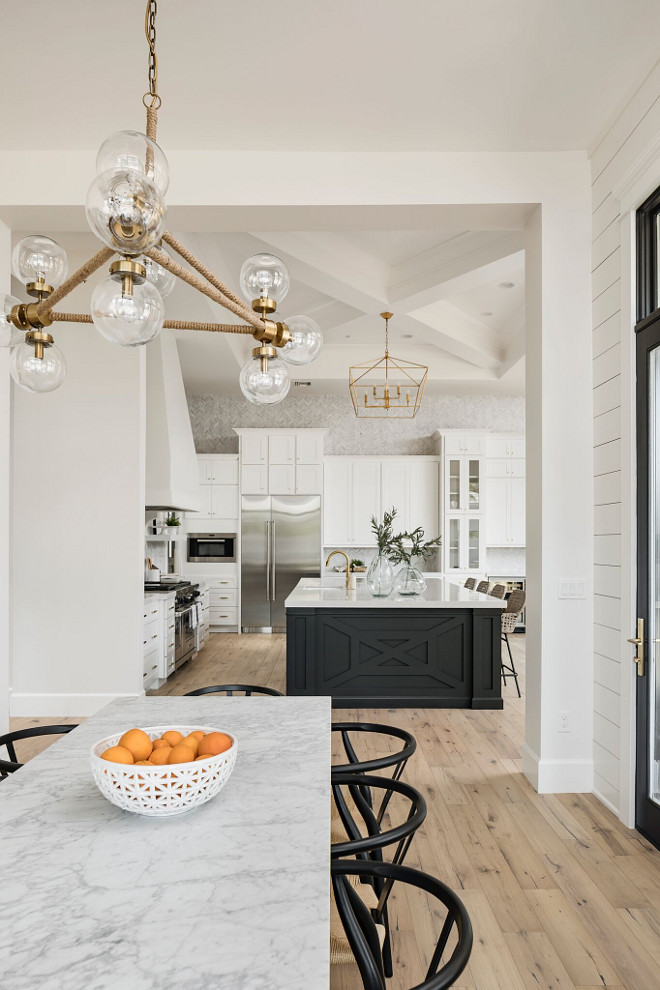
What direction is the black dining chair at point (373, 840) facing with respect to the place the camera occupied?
facing to the left of the viewer

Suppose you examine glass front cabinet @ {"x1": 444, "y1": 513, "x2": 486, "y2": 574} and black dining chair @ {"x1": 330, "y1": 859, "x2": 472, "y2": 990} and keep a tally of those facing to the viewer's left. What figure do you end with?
1

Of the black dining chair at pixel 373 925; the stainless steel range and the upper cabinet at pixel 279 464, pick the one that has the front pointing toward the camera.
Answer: the upper cabinet

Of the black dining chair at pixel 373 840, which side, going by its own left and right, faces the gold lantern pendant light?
right

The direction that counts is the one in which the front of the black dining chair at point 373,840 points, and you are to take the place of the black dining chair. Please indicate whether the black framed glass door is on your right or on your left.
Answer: on your right

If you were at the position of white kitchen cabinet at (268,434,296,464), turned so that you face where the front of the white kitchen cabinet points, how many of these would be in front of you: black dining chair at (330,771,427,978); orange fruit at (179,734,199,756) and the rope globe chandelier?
3

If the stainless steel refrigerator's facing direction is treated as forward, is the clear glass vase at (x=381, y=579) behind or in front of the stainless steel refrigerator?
in front

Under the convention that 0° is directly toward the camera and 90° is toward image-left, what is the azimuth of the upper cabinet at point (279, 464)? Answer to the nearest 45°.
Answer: approximately 0°

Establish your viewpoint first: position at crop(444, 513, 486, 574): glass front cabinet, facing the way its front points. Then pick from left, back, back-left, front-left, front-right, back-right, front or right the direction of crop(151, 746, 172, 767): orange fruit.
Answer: front

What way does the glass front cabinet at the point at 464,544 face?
toward the camera

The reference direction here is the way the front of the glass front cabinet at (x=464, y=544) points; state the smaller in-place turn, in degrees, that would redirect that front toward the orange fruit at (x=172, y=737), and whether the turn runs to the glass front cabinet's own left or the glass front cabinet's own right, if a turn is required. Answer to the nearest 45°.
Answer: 0° — it already faces it

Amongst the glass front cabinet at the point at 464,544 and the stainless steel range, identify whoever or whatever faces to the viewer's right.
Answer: the stainless steel range

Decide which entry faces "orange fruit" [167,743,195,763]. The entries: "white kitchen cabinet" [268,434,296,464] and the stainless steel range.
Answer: the white kitchen cabinet

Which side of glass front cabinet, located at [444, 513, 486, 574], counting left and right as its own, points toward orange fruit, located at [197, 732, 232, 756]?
front

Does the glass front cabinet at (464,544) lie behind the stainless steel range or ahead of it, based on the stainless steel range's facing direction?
ahead

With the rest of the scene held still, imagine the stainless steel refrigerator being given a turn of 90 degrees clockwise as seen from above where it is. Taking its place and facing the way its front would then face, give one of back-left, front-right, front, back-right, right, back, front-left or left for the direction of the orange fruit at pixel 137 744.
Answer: left

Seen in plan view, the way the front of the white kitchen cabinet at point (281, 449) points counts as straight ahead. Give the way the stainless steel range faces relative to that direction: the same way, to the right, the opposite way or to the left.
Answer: to the left

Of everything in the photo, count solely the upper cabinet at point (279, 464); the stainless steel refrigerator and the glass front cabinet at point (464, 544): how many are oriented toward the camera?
3

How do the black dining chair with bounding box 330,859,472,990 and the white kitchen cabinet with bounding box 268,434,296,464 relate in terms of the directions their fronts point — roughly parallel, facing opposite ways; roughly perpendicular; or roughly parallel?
roughly perpendicular

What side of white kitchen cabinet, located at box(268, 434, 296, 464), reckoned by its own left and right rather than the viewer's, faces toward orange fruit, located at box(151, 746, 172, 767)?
front

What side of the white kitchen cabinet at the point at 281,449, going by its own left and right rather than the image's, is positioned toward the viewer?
front
